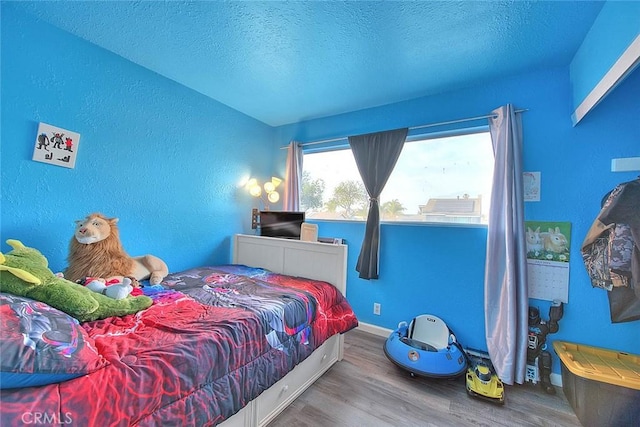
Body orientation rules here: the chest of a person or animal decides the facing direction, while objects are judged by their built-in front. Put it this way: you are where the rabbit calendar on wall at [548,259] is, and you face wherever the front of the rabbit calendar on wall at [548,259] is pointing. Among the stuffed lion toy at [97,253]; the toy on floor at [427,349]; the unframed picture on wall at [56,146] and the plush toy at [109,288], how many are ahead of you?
4

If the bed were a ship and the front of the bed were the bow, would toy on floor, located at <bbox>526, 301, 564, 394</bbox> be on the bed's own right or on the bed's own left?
on the bed's own left

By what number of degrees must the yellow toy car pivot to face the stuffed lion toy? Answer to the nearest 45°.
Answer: approximately 45° to its right

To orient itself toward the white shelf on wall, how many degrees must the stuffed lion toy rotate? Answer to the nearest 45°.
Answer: approximately 90° to its left

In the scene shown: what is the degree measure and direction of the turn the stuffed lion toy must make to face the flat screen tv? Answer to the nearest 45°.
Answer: approximately 135° to its left

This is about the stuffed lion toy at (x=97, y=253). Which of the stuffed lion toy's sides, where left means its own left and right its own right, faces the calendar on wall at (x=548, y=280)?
left

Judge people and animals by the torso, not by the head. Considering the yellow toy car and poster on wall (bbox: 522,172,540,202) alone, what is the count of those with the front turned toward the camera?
2

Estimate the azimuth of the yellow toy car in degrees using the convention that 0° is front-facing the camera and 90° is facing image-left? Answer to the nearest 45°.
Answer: approximately 0°

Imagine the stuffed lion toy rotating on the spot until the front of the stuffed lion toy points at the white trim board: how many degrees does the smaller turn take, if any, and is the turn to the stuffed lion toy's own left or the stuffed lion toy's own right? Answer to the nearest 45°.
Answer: approximately 90° to the stuffed lion toy's own left
